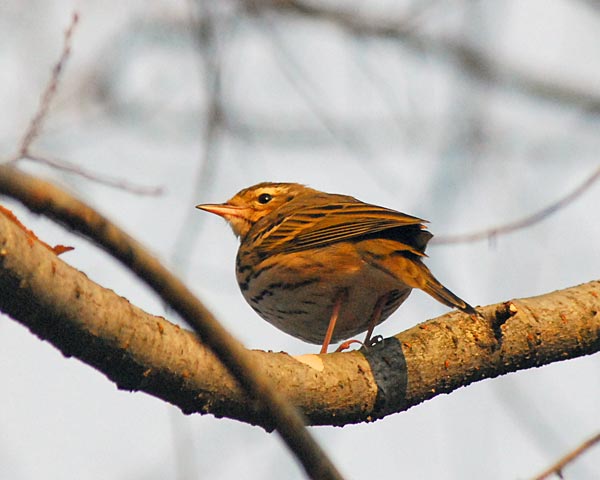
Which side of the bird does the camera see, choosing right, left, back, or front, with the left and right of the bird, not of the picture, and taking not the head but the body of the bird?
left
